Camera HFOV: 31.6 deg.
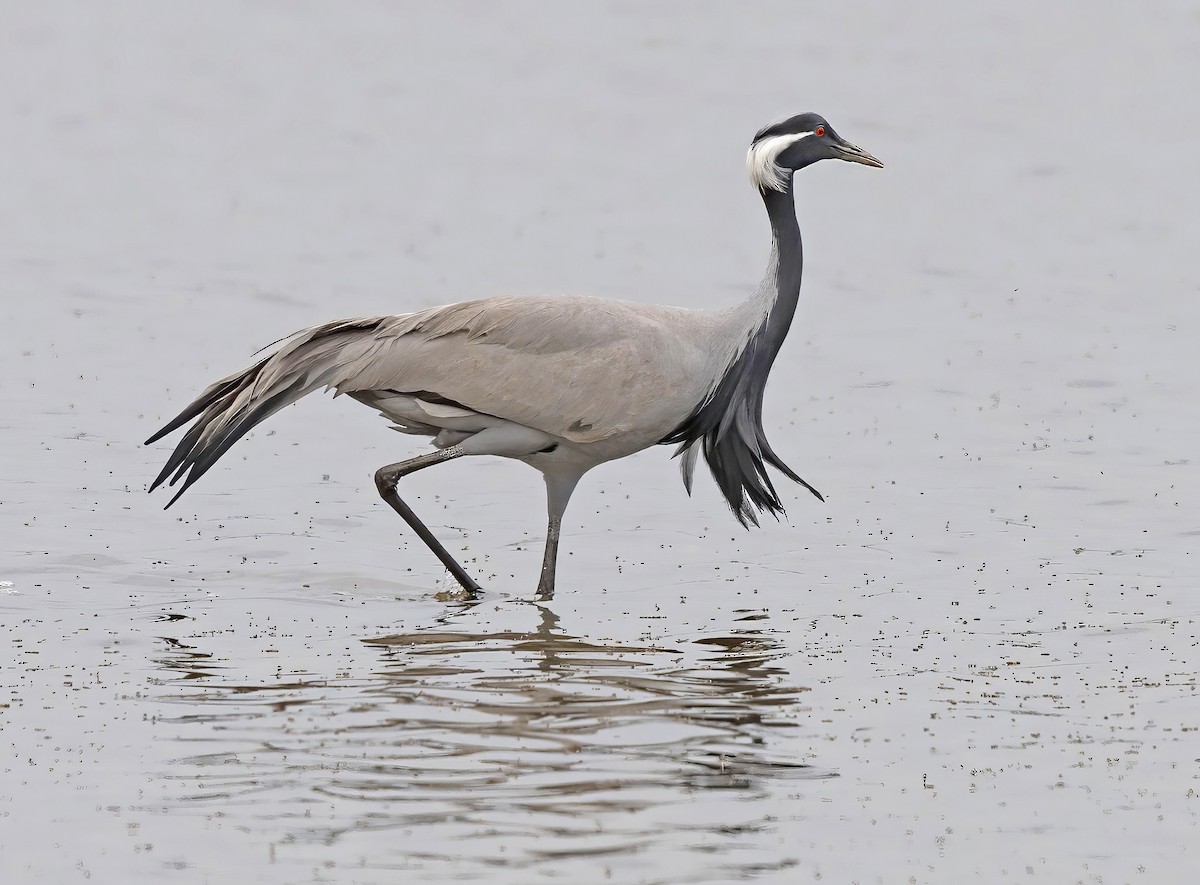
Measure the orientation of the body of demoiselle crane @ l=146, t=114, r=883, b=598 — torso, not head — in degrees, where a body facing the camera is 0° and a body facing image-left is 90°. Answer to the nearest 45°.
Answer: approximately 270°
